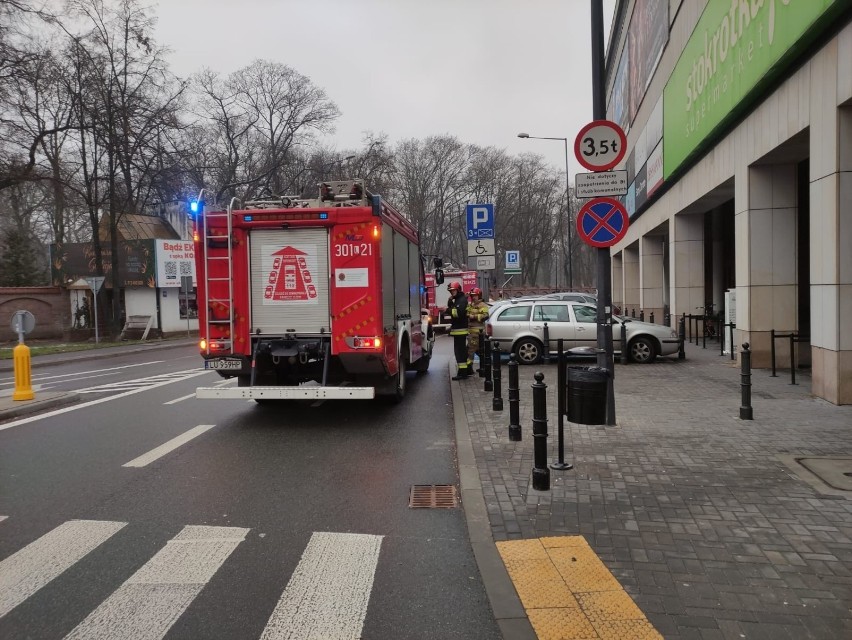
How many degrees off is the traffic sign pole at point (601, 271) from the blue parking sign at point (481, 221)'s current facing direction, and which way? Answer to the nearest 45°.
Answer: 0° — it already faces it

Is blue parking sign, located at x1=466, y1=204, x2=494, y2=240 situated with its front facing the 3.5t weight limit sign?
yes

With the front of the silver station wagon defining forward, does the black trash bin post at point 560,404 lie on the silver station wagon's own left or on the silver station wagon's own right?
on the silver station wagon's own right

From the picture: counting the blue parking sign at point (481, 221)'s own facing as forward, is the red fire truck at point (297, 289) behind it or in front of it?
in front

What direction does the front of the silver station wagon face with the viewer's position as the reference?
facing to the right of the viewer

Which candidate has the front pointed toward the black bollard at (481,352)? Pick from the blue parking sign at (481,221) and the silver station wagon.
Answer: the blue parking sign

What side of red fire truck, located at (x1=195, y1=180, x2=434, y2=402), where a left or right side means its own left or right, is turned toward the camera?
back

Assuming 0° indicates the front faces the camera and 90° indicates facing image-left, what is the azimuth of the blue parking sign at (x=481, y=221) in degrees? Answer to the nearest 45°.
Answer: approximately 0°

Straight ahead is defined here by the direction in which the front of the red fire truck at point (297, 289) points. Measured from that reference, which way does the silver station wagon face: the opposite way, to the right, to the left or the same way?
to the right

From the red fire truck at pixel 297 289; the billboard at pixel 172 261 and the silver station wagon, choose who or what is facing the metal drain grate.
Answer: the billboard
